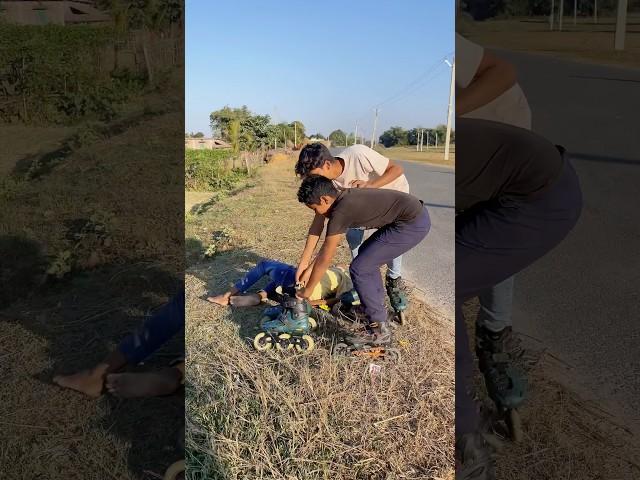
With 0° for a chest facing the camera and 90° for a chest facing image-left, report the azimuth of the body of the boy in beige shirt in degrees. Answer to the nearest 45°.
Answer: approximately 90°
